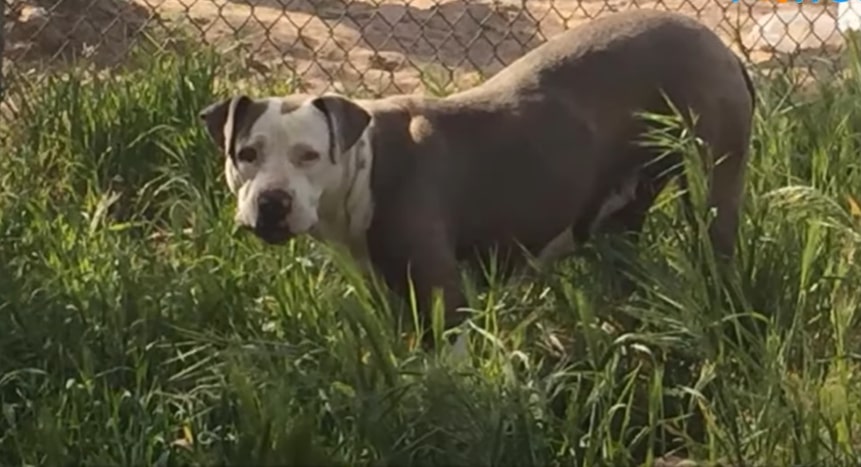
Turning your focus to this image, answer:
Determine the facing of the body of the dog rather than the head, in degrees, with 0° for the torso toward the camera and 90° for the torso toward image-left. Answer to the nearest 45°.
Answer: approximately 90°

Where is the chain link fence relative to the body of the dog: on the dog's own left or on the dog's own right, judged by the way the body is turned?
on the dog's own right
